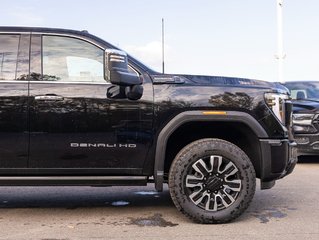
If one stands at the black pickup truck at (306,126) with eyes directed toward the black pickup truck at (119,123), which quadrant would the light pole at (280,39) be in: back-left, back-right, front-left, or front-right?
back-right

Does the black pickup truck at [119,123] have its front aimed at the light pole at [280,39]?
no

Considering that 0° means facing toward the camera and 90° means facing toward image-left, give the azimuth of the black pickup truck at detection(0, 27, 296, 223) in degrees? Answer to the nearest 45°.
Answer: approximately 270°

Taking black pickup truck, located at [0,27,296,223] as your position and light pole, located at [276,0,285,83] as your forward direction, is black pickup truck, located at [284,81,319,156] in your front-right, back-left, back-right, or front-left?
front-right

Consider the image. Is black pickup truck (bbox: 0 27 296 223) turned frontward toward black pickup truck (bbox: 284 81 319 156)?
no
